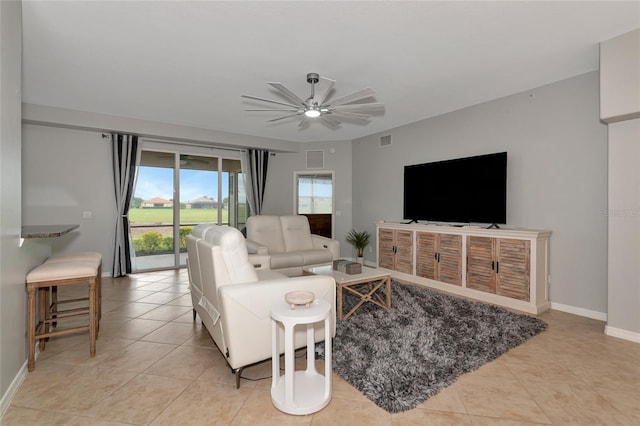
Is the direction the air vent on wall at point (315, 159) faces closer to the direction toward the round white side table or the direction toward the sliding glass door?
the round white side table

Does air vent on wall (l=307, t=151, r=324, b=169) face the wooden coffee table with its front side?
yes

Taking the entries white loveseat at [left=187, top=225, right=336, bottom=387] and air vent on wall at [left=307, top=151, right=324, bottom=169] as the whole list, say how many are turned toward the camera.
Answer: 1

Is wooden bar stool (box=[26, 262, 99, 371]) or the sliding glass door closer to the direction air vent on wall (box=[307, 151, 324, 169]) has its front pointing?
the wooden bar stool

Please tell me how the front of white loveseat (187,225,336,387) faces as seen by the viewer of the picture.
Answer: facing away from the viewer and to the right of the viewer

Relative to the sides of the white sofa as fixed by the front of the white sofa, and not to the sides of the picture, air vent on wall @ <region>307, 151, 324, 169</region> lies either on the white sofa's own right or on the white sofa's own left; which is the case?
on the white sofa's own left

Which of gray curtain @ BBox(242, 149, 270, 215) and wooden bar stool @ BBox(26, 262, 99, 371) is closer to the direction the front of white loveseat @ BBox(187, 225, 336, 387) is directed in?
the gray curtain

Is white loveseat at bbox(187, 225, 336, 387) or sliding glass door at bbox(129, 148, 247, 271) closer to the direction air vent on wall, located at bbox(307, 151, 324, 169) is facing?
the white loveseat

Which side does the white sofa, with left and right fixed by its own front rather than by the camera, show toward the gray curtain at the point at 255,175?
back

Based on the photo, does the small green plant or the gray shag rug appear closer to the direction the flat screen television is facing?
the gray shag rug

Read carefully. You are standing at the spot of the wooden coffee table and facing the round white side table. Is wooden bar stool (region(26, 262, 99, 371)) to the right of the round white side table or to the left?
right

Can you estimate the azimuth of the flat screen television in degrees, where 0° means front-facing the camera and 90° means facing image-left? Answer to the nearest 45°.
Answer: approximately 45°
